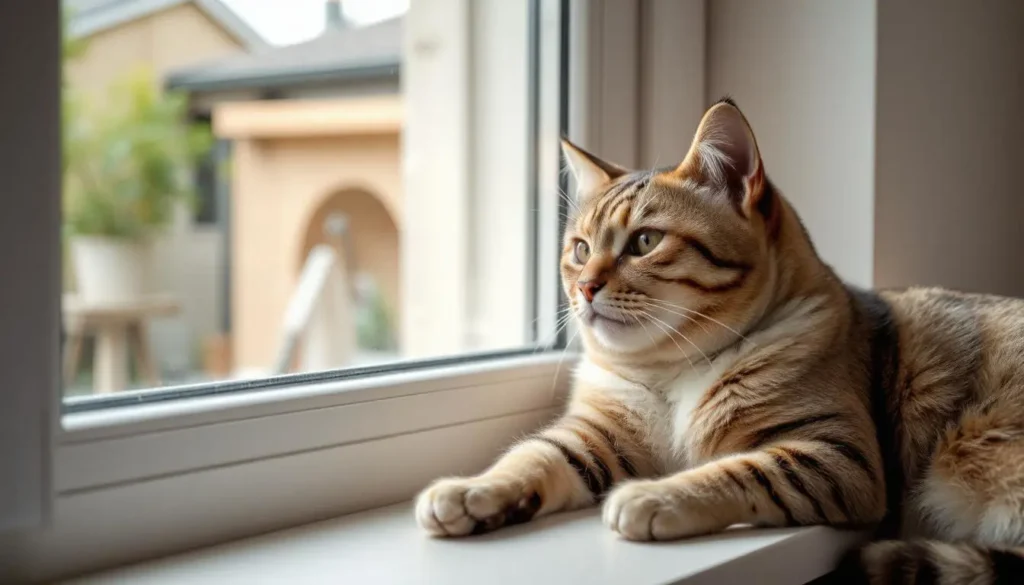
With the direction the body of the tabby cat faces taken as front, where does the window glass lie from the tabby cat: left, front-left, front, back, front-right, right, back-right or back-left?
right

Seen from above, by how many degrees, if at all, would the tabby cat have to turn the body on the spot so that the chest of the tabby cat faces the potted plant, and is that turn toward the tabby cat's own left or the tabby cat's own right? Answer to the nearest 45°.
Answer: approximately 90° to the tabby cat's own right

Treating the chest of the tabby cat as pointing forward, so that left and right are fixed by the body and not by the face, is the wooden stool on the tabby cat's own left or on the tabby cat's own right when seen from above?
on the tabby cat's own right

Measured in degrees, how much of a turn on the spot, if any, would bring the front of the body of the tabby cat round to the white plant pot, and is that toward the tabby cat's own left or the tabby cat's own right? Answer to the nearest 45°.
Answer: approximately 90° to the tabby cat's own right

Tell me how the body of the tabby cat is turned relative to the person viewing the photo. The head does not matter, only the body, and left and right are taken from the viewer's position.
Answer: facing the viewer and to the left of the viewer
